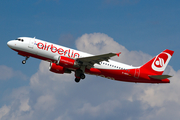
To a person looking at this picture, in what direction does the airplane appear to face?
facing to the left of the viewer
